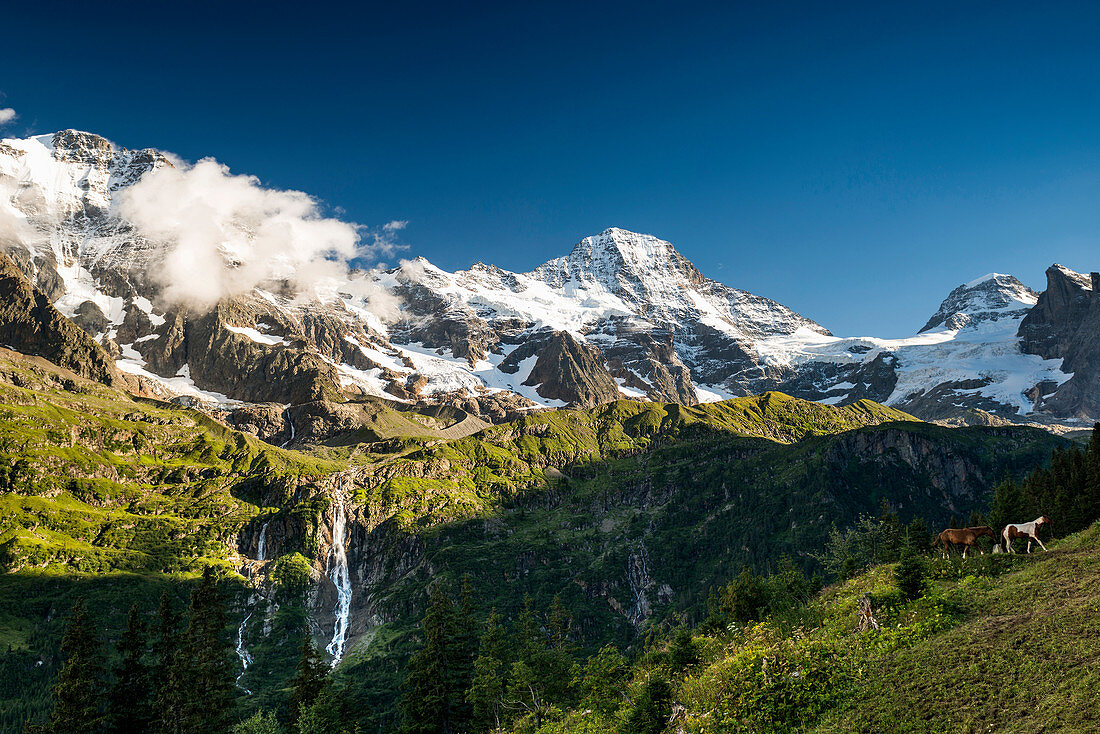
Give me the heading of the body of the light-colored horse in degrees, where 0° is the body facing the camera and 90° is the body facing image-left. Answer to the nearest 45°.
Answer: approximately 270°

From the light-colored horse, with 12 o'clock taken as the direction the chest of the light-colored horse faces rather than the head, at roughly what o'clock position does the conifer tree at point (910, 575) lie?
The conifer tree is roughly at 4 o'clock from the light-colored horse.

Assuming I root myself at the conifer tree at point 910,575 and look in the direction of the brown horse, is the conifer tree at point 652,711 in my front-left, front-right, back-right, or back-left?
back-left

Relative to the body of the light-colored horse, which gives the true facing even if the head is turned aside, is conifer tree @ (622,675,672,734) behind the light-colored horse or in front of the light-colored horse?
behind

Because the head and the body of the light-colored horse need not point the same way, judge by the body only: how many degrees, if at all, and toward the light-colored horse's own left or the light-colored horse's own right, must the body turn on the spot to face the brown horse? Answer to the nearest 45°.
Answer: approximately 135° to the light-colored horse's own left
